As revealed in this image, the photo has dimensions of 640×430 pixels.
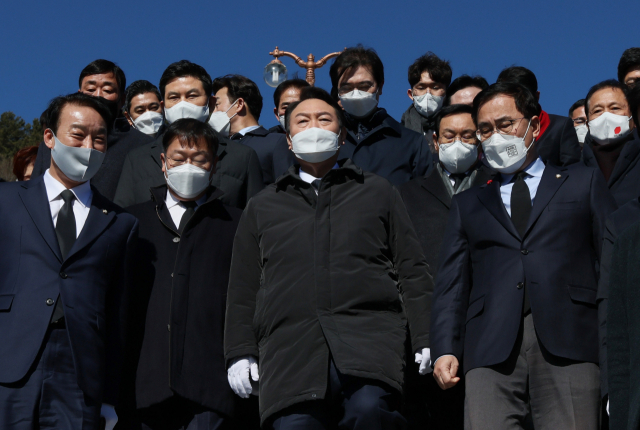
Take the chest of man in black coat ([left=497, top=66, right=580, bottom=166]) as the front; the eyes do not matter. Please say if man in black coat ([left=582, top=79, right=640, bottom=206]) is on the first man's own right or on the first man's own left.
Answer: on the first man's own left

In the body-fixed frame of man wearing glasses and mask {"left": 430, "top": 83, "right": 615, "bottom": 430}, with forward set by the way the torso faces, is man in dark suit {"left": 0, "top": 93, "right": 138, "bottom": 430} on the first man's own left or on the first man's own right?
on the first man's own right

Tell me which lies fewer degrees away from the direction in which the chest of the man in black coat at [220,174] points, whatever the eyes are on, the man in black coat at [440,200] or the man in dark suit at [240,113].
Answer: the man in black coat

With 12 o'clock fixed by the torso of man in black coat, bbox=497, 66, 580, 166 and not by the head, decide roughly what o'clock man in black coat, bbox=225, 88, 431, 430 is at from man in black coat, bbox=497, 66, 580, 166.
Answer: man in black coat, bbox=225, 88, 431, 430 is roughly at 1 o'clock from man in black coat, bbox=497, 66, 580, 166.

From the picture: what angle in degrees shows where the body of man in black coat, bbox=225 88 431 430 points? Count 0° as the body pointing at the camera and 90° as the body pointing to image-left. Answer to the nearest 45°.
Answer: approximately 0°

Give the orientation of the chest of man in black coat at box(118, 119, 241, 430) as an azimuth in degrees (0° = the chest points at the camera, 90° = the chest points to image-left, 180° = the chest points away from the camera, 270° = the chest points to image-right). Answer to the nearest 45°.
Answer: approximately 0°

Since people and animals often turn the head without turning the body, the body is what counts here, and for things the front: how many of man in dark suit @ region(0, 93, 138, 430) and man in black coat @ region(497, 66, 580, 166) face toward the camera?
2

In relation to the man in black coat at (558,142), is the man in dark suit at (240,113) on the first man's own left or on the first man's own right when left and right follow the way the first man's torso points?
on the first man's own right
